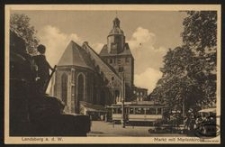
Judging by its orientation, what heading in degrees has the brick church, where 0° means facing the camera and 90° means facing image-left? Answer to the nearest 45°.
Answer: approximately 225°
